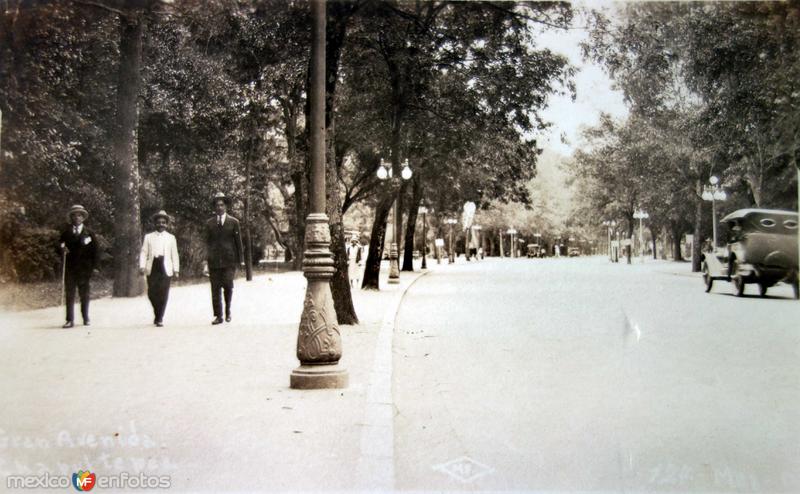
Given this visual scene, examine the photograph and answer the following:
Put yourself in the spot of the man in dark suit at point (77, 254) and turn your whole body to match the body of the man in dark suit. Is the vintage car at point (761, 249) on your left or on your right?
on your left

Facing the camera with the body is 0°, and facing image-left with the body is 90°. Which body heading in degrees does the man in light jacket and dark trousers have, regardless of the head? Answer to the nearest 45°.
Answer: approximately 0°

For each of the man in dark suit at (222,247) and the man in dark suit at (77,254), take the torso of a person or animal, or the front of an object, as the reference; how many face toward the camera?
2

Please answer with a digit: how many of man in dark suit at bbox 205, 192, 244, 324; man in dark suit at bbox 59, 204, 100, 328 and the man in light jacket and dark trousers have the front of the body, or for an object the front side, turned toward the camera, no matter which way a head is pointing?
3

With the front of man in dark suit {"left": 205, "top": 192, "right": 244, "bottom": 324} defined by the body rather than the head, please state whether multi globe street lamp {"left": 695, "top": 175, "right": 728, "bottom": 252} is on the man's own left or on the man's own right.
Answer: on the man's own left

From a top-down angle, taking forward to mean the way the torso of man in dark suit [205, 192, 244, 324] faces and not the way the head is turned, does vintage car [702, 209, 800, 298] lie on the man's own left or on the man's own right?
on the man's own left

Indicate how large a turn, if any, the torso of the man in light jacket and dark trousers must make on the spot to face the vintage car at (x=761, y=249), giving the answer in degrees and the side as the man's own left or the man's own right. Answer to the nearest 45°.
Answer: approximately 90° to the man's own left
